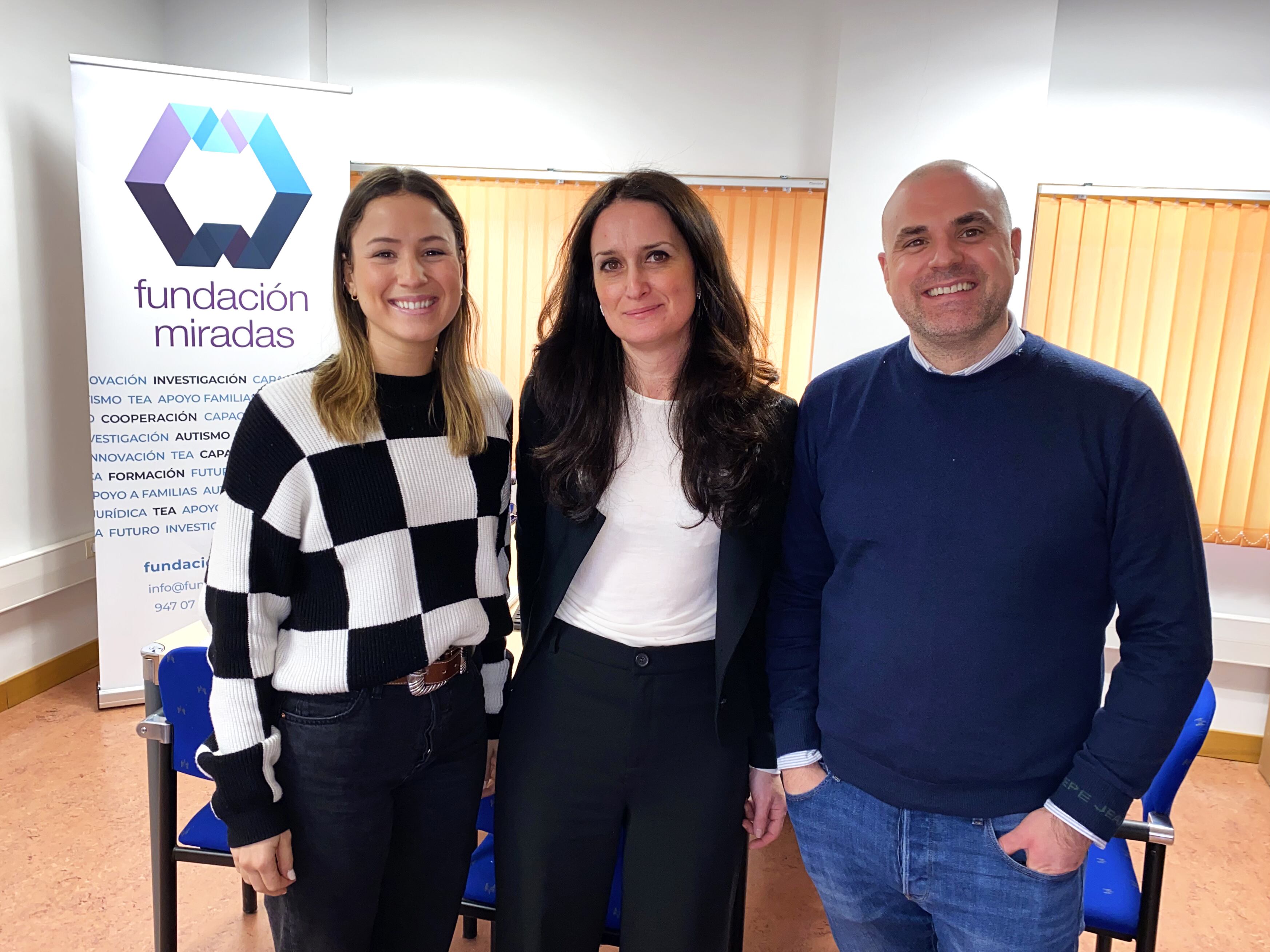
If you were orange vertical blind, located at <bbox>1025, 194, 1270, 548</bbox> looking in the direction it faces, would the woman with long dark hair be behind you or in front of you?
in front

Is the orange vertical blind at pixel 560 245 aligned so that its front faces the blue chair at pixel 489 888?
yes

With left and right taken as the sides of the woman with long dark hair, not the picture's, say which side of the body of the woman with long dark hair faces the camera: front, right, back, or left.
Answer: front

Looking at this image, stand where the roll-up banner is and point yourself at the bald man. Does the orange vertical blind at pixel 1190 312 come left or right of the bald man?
left

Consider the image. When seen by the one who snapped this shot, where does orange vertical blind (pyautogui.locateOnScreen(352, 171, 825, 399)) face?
facing the viewer

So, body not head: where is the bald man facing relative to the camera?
toward the camera

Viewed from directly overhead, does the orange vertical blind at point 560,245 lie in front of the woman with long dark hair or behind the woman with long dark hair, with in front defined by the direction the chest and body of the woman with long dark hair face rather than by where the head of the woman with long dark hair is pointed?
behind
